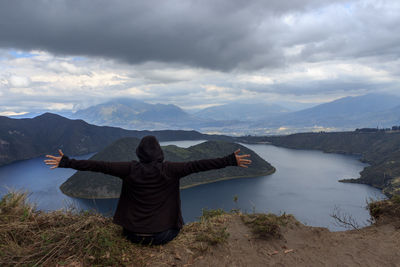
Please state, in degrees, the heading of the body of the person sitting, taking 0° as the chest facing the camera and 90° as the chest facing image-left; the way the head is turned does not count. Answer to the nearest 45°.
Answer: approximately 180°

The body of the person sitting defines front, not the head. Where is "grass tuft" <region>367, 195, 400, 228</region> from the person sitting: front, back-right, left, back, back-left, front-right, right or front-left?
right

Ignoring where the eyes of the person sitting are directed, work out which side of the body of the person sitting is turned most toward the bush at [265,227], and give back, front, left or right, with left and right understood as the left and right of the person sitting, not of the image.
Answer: right

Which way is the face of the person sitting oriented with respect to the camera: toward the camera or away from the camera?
away from the camera
